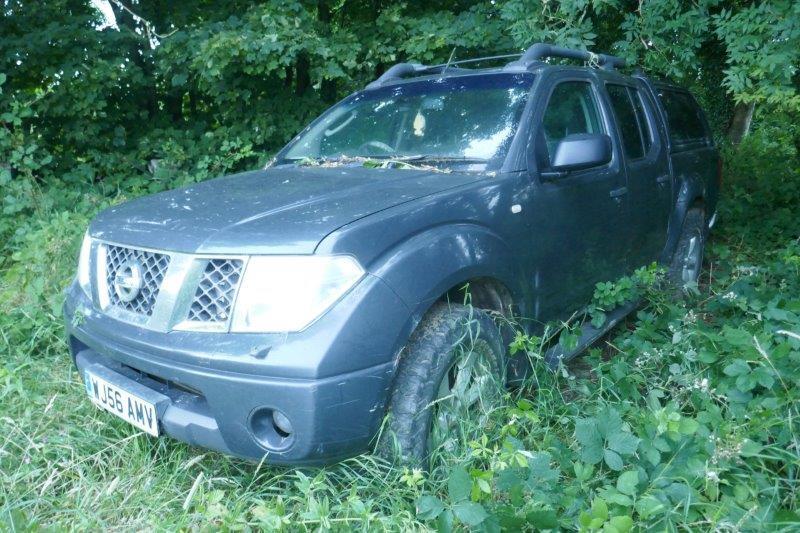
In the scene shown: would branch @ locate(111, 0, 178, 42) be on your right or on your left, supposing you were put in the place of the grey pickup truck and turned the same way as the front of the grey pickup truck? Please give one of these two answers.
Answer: on your right

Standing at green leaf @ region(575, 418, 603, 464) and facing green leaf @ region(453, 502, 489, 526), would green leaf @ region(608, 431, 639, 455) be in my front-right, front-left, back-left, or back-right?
back-left

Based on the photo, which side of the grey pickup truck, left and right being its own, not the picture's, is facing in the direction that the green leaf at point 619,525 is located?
left

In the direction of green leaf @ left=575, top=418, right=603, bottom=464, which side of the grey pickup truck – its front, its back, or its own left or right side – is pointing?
left

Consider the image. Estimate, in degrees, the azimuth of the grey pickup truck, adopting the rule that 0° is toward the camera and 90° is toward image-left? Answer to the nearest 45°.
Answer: approximately 45°

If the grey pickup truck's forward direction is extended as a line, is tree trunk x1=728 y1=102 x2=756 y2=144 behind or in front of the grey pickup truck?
behind
